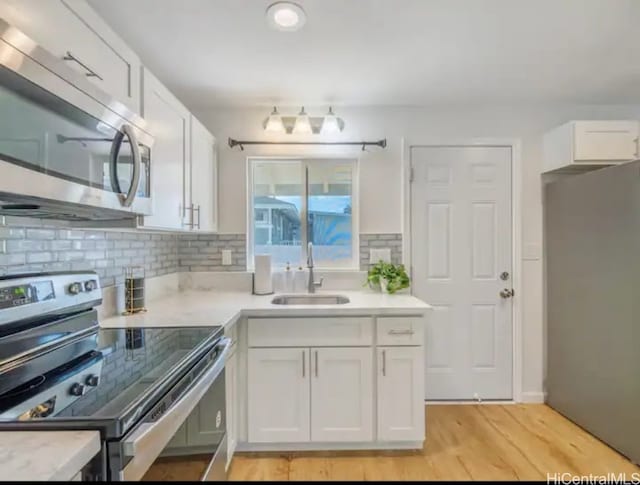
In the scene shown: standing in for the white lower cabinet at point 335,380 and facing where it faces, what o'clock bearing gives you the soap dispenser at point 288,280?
The soap dispenser is roughly at 5 o'clock from the white lower cabinet.

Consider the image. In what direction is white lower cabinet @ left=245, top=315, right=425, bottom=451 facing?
toward the camera

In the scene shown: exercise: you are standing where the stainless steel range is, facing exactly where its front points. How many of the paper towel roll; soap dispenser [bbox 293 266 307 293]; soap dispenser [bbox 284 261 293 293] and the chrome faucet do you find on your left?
4

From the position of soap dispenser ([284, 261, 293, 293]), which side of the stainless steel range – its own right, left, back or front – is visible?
left

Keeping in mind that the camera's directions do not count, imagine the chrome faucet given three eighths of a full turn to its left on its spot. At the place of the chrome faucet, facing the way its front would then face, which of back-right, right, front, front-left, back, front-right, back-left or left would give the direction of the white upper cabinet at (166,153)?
back

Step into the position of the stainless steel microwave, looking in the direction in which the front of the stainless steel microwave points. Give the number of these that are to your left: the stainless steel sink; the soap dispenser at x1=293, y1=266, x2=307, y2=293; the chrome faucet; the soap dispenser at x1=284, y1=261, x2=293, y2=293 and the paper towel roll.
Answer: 5

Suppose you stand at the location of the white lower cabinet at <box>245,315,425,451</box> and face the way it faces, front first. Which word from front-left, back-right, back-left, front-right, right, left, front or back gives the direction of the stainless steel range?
front-right

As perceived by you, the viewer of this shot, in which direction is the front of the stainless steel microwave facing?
facing the viewer and to the right of the viewer

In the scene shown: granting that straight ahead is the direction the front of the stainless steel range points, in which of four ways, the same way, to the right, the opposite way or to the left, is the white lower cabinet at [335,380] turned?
to the right

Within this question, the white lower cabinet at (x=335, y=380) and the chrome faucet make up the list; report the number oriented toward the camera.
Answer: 2

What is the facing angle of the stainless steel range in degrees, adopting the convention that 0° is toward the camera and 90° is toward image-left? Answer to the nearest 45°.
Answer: approximately 315°

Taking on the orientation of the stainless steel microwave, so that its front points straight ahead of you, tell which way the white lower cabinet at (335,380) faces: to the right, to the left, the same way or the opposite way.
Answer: to the right

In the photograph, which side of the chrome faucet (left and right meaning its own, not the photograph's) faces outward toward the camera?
front

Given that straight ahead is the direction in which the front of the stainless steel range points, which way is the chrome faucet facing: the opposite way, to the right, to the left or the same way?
to the right

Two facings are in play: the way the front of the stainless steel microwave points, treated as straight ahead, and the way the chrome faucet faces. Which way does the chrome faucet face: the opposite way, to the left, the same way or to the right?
to the right
